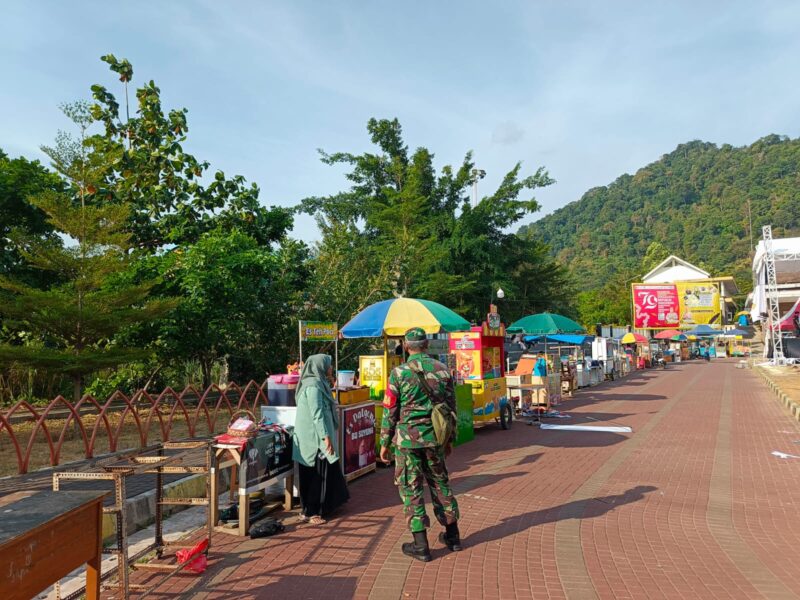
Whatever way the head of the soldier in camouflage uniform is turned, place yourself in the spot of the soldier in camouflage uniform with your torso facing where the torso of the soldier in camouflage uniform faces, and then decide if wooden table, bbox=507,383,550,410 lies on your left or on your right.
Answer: on your right

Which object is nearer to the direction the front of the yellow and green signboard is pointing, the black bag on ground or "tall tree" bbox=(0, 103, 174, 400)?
the black bag on ground

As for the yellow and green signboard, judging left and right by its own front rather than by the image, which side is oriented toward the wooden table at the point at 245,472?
front

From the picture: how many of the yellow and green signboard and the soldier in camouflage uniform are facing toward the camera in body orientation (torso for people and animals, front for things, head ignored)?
1

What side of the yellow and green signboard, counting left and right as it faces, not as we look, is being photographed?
front

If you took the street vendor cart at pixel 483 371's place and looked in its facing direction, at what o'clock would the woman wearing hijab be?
The woman wearing hijab is roughly at 2 o'clock from the street vendor cart.

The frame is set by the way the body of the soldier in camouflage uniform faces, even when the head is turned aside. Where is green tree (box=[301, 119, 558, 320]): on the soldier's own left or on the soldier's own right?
on the soldier's own right

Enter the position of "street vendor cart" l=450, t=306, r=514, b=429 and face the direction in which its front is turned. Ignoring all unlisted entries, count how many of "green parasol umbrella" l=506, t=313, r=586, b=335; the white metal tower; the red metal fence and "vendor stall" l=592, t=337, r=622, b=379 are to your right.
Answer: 1

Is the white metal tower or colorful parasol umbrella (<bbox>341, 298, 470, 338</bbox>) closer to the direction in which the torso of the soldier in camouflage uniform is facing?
the colorful parasol umbrella

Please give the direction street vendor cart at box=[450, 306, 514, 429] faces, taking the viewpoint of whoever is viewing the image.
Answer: facing the viewer and to the right of the viewer

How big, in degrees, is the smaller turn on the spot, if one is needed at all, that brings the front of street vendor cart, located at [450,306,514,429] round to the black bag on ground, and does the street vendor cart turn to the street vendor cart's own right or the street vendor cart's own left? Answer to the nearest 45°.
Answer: approximately 45° to the street vendor cart's own right

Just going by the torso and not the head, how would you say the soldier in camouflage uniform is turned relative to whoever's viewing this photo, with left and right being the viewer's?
facing away from the viewer and to the left of the viewer
